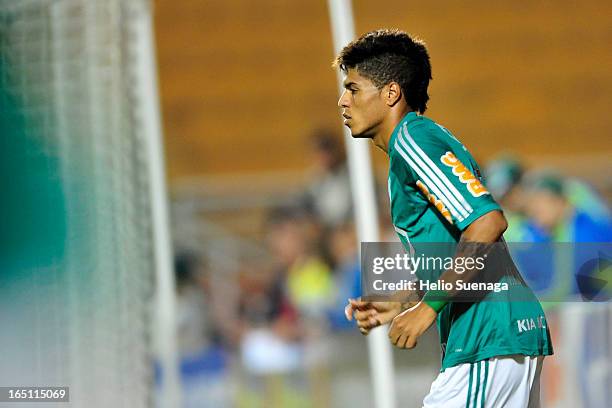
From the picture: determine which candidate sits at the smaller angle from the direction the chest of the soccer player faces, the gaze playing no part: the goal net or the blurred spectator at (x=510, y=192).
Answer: the goal net

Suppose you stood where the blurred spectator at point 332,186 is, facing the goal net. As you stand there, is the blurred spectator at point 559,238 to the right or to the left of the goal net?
left

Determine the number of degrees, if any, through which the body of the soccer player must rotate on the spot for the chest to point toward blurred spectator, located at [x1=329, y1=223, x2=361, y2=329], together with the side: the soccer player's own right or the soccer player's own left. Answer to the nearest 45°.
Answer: approximately 90° to the soccer player's own right

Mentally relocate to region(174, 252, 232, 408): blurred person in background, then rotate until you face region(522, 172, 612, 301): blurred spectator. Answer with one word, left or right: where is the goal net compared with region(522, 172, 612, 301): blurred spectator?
right

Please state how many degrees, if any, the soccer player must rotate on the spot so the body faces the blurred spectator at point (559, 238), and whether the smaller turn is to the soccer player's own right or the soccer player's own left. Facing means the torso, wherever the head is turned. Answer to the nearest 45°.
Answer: approximately 90° to the soccer player's own right

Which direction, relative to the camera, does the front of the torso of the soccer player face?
to the viewer's left

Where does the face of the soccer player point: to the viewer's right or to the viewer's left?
to the viewer's left

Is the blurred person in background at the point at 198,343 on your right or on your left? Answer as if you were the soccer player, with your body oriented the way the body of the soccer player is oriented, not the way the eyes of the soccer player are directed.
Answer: on your right

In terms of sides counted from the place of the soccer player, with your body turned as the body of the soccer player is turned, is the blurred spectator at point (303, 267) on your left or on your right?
on your right

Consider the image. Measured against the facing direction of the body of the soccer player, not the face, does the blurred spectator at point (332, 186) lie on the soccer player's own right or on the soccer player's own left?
on the soccer player's own right

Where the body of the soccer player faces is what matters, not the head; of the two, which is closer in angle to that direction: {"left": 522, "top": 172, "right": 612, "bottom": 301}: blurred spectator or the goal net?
the goal net
